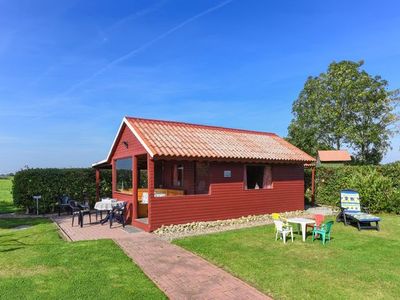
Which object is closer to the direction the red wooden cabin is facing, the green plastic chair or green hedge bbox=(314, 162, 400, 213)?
the green plastic chair

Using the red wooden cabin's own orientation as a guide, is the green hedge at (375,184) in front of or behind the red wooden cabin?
behind

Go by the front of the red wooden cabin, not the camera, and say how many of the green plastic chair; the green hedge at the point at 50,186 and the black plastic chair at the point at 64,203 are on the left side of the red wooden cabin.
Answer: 1

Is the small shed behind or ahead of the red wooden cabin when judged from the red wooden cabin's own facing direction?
behind

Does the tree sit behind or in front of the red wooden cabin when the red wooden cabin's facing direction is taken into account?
behind

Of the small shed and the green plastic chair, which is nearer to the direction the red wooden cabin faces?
the green plastic chair

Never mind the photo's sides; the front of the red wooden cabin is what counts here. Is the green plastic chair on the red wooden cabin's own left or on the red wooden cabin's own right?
on the red wooden cabin's own left

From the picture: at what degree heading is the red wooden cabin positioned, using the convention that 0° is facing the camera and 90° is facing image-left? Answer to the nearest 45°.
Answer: approximately 45°

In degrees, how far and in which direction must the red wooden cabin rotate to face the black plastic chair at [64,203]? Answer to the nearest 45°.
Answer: approximately 45° to its right
